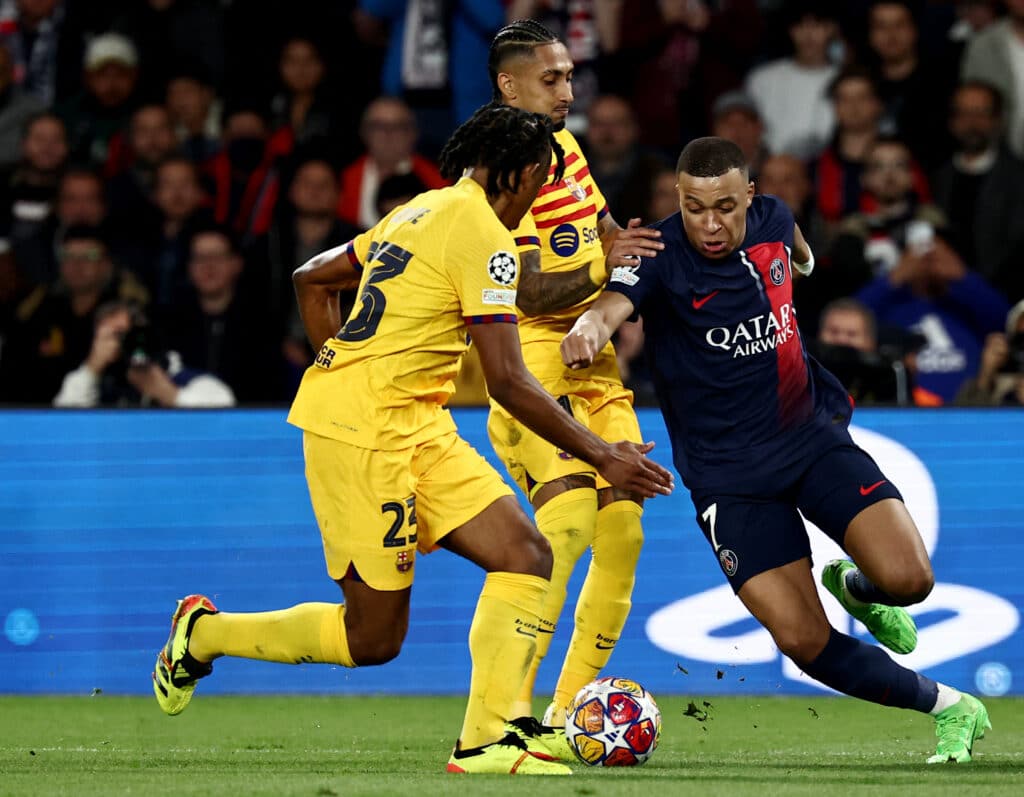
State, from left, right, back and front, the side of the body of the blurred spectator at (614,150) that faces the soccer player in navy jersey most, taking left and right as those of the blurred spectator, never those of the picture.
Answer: front

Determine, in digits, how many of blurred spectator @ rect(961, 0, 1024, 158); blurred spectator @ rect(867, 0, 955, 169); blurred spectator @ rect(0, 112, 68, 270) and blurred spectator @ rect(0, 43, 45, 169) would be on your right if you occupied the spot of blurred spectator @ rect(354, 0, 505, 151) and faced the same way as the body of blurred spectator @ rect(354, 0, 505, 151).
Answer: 2

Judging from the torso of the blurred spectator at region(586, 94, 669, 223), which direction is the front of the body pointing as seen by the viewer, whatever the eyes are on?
toward the camera

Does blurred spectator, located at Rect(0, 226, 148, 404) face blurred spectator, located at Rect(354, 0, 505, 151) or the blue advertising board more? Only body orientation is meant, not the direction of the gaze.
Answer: the blue advertising board

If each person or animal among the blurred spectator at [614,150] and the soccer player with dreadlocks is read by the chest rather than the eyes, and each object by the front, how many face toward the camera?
1

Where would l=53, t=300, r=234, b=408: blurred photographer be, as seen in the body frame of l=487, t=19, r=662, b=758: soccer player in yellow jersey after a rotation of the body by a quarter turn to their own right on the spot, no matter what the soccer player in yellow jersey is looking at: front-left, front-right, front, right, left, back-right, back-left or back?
right

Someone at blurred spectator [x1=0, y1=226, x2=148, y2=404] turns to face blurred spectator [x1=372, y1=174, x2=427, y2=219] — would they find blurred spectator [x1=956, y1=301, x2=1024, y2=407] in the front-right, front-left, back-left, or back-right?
front-right

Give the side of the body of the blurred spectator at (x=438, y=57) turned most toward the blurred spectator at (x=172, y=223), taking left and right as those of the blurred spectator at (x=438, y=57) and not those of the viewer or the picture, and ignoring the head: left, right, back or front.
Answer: right

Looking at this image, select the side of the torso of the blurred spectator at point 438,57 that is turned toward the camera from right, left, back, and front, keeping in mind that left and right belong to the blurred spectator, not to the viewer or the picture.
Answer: front

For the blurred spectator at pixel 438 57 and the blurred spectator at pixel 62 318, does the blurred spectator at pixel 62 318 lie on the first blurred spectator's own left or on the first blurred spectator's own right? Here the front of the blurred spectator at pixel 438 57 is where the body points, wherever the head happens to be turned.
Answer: on the first blurred spectator's own right

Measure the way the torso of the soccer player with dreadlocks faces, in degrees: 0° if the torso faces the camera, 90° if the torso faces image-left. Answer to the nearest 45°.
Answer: approximately 225°

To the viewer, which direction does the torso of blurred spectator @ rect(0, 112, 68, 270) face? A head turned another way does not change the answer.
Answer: toward the camera

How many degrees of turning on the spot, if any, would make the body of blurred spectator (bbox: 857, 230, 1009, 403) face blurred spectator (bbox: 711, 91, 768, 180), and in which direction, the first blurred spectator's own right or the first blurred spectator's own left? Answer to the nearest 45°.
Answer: approximately 135° to the first blurred spectator's own right

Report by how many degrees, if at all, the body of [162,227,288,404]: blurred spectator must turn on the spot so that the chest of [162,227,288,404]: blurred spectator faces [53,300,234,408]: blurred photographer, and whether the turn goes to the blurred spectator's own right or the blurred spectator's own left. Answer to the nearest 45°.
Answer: approximately 45° to the blurred spectator's own right

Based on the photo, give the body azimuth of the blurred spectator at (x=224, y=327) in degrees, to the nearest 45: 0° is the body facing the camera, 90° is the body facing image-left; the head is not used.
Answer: approximately 0°
